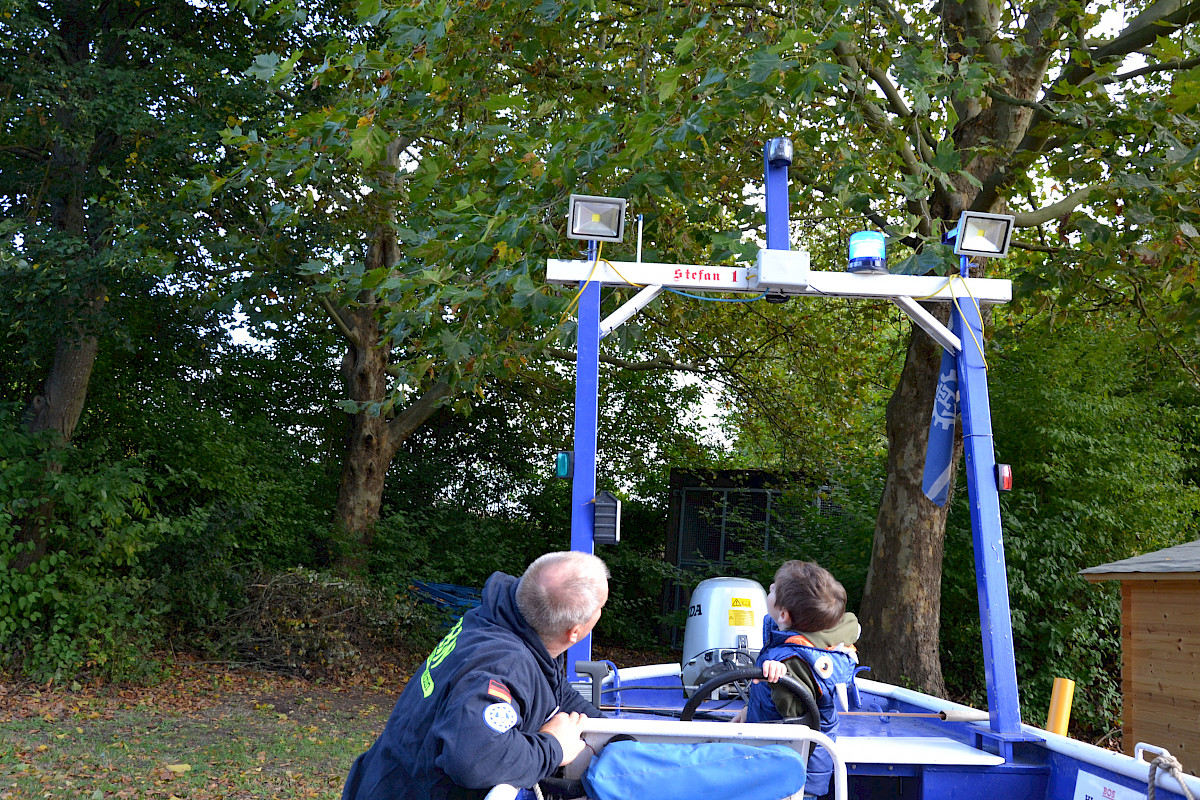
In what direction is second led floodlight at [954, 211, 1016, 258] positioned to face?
toward the camera

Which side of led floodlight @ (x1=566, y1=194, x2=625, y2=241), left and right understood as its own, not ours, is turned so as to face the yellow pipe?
left

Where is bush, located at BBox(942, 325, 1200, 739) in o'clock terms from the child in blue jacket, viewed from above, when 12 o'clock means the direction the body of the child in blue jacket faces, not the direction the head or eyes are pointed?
The bush is roughly at 2 o'clock from the child in blue jacket.

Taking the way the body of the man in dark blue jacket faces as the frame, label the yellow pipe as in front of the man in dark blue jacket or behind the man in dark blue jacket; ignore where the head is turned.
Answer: in front

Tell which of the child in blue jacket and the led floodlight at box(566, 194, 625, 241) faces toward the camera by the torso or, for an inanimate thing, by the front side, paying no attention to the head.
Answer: the led floodlight

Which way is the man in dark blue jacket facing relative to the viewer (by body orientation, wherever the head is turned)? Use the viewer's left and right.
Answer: facing away from the viewer and to the right of the viewer

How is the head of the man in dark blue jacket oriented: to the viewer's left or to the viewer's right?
to the viewer's right

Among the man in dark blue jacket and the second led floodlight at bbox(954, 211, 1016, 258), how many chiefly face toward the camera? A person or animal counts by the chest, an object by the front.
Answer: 1

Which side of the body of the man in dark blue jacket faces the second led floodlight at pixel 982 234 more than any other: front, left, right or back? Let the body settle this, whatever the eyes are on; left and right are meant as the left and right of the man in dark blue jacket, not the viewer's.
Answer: front

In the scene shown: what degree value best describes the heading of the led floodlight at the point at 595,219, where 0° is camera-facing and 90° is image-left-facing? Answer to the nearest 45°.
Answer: approximately 0°

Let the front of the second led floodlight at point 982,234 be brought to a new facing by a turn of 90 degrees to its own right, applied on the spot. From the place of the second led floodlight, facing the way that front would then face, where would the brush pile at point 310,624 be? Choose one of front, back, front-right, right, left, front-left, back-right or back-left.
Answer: front-right

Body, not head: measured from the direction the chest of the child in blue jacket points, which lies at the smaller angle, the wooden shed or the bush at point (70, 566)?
the bush

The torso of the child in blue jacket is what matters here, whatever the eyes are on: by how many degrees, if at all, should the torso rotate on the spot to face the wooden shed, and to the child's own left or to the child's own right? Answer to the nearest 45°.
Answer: approximately 90° to the child's own right

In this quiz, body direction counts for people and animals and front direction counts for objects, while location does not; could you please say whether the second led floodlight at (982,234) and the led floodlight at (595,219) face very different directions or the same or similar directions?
same or similar directions

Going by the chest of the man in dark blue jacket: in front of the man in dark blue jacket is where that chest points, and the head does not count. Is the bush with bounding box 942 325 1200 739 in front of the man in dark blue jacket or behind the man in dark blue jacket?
in front
